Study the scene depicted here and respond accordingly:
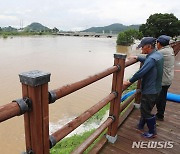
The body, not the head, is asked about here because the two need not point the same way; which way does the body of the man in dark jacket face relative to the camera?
to the viewer's left

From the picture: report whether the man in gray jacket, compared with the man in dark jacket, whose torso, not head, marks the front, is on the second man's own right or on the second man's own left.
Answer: on the second man's own right

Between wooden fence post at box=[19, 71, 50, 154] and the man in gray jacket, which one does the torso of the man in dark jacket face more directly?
the wooden fence post
